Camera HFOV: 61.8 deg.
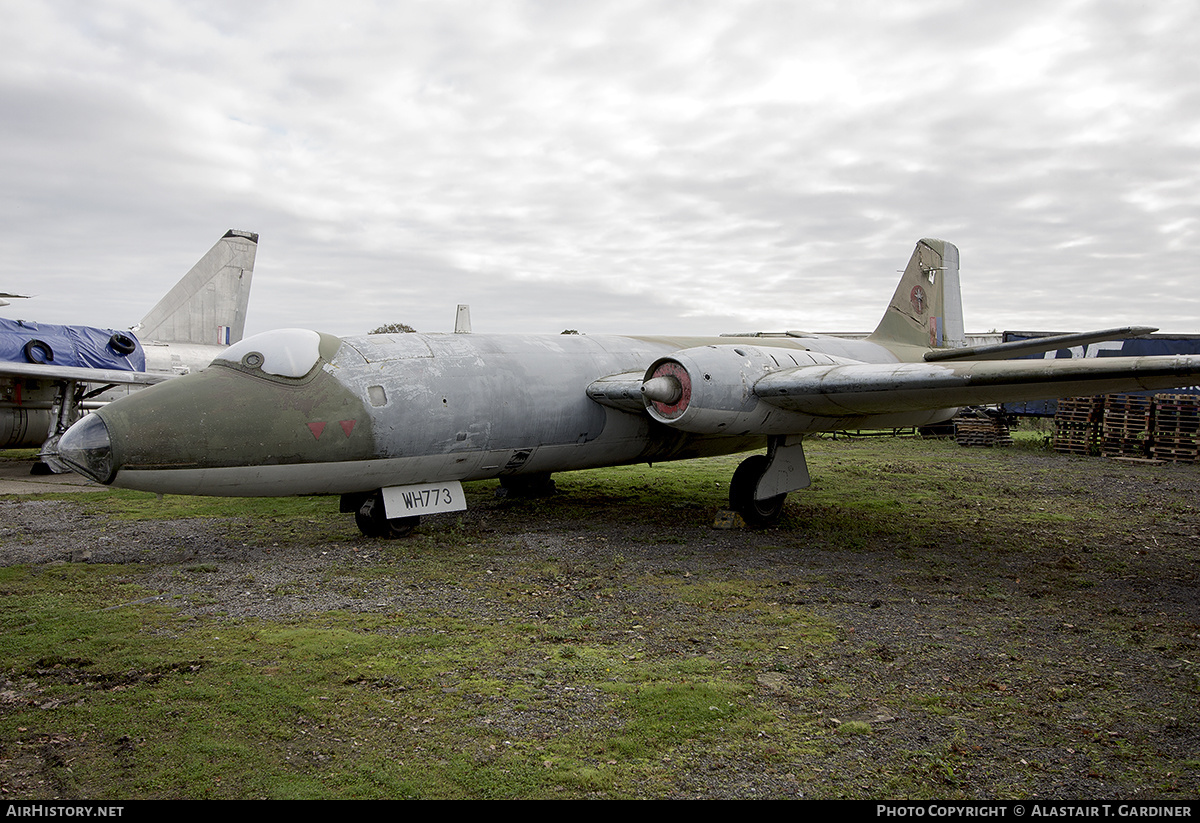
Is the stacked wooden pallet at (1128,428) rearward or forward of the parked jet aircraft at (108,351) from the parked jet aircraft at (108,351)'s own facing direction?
rearward

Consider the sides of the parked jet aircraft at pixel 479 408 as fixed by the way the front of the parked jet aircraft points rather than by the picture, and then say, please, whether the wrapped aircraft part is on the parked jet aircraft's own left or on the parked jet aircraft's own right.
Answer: on the parked jet aircraft's own right

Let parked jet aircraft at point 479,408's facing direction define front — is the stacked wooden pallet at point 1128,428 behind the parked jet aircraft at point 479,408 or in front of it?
behind

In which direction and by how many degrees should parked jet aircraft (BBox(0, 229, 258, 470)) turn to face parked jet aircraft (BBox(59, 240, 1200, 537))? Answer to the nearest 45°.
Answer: approximately 90° to its left

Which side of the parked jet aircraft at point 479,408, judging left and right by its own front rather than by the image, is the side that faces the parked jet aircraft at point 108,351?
right

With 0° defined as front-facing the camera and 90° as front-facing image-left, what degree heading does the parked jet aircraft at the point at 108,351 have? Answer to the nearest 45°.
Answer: approximately 90°

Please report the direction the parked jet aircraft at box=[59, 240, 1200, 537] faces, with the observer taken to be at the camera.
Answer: facing the viewer and to the left of the viewer

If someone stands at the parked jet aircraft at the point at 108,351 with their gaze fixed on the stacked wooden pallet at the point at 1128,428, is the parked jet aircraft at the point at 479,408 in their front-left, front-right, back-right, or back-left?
front-right

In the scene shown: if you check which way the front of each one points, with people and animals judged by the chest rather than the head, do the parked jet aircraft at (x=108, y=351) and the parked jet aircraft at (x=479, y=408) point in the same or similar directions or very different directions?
same or similar directions

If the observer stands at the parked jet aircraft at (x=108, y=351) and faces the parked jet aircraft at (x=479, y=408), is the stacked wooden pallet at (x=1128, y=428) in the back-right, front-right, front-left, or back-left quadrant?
front-left

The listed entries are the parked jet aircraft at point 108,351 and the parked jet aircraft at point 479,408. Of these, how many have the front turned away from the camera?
0

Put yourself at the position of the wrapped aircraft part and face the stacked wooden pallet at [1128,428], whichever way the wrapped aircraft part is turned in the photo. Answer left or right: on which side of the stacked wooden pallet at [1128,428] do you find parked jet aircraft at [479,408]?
right
